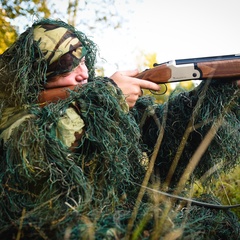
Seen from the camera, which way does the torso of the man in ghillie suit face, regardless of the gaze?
to the viewer's right

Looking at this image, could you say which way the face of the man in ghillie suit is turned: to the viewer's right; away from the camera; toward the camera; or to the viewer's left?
to the viewer's right
